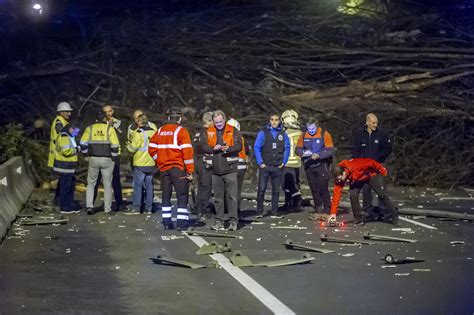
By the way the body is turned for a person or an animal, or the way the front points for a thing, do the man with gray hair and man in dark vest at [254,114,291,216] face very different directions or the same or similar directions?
same or similar directions

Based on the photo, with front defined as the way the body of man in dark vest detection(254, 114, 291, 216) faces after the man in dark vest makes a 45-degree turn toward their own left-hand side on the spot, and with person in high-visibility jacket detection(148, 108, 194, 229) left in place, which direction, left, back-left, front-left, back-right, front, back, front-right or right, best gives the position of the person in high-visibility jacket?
right

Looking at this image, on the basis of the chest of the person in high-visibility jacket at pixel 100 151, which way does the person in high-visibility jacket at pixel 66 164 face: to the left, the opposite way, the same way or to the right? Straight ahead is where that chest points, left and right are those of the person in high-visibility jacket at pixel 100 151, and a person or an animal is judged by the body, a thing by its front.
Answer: to the right

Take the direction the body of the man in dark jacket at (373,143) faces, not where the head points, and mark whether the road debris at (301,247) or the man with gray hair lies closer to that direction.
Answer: the road debris

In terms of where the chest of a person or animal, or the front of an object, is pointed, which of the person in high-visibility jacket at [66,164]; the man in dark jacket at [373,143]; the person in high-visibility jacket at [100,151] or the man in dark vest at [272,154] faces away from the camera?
the person in high-visibility jacket at [100,151]

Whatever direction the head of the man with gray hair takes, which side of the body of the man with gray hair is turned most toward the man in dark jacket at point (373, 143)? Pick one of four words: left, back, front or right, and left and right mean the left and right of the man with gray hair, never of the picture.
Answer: left

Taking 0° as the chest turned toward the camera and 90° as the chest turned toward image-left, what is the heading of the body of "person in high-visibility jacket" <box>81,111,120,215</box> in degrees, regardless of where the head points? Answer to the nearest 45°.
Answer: approximately 180°

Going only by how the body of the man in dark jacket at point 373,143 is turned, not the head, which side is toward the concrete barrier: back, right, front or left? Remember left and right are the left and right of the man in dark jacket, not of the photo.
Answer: right

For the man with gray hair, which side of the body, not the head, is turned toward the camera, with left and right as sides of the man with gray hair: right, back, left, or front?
front

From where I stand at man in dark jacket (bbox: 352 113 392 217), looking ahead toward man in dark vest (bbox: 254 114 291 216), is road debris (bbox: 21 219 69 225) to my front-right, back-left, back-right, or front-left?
front-left

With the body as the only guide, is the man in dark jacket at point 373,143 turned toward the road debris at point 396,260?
yes

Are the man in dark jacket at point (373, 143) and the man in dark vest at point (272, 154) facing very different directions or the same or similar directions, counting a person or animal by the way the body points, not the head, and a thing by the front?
same or similar directions

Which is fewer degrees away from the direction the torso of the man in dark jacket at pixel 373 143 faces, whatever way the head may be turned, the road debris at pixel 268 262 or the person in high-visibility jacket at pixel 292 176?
the road debris

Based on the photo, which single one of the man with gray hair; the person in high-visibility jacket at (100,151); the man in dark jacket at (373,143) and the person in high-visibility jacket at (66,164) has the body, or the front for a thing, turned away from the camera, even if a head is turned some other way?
the person in high-visibility jacket at (100,151)

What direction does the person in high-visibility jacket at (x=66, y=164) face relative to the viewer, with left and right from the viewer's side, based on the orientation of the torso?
facing to the right of the viewer

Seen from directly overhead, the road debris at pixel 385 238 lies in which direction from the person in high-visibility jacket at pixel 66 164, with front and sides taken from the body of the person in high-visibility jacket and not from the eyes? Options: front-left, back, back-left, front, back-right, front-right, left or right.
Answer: front-right

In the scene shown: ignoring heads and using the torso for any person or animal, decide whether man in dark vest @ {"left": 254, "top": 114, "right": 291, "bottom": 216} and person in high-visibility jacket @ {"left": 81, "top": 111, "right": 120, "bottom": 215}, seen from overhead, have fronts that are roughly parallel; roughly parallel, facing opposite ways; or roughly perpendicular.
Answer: roughly parallel, facing opposite ways

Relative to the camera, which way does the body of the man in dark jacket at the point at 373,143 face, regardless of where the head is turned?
toward the camera
